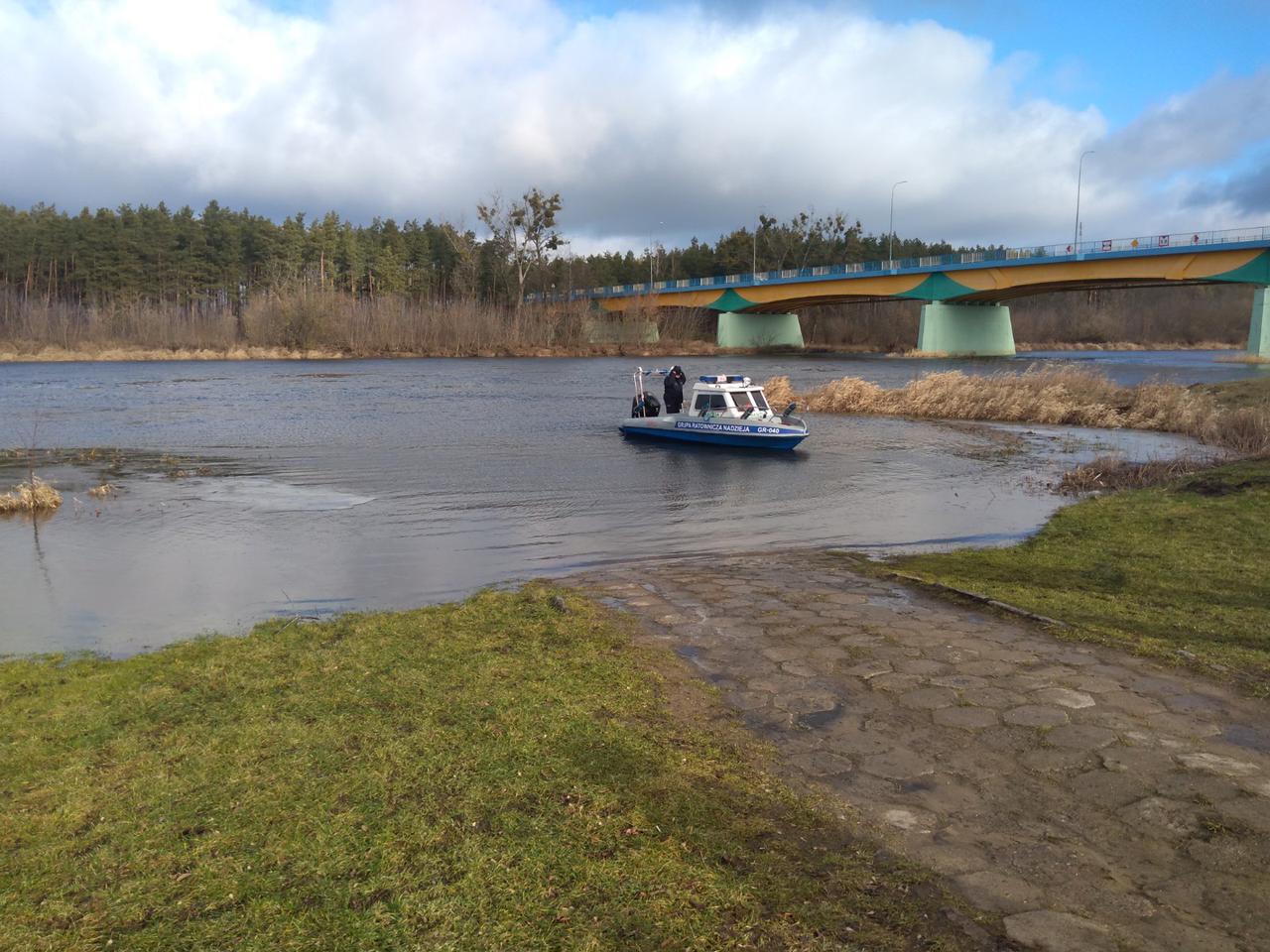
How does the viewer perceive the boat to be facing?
facing the viewer and to the right of the viewer

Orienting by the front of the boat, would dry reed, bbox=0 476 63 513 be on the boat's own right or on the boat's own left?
on the boat's own right
